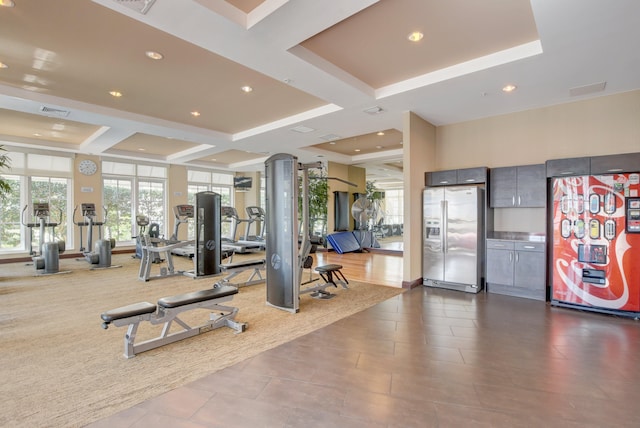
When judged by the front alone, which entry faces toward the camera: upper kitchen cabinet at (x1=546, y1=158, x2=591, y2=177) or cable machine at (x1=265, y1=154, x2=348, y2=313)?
the upper kitchen cabinet

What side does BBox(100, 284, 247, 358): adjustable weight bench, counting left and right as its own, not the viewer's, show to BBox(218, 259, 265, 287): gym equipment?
back

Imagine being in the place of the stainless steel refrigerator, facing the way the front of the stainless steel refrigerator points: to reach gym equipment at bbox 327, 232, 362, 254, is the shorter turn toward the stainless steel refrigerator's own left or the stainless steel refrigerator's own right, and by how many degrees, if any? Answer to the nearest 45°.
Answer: approximately 135° to the stainless steel refrigerator's own right

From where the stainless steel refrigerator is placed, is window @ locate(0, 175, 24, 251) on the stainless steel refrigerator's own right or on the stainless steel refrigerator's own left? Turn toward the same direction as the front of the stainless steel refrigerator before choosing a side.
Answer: on the stainless steel refrigerator's own right

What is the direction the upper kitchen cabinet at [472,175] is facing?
toward the camera

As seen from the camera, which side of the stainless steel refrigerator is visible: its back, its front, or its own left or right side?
front

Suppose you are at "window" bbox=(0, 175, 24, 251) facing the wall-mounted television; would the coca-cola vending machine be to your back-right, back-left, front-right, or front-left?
front-right

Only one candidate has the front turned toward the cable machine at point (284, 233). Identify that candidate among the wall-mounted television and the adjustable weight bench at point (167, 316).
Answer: the wall-mounted television

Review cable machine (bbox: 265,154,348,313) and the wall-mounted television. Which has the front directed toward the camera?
the wall-mounted television

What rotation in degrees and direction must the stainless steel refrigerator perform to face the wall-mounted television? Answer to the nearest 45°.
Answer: approximately 135° to its right

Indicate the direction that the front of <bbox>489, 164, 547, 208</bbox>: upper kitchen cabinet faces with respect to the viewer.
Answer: facing the viewer

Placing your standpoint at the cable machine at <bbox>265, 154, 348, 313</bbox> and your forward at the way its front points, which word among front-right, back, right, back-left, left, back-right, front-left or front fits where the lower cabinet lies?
front-right

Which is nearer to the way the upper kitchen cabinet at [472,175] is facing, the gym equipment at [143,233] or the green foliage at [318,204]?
the gym equipment

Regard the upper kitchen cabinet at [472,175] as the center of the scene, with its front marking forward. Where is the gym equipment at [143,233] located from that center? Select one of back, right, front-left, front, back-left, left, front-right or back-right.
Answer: right
